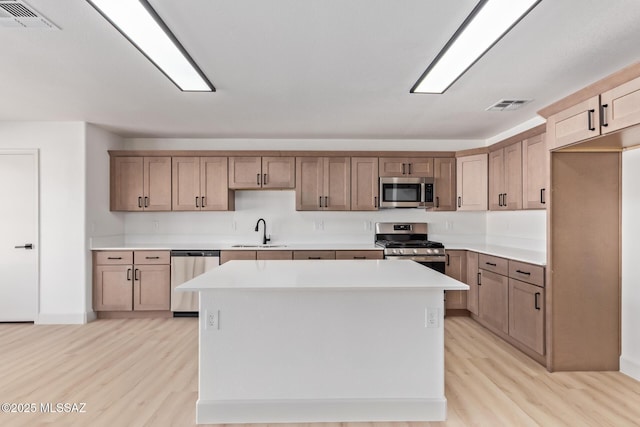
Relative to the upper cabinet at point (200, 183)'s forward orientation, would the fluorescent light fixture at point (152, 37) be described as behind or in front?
in front

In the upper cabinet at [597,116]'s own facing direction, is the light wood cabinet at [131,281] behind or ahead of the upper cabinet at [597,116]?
ahead

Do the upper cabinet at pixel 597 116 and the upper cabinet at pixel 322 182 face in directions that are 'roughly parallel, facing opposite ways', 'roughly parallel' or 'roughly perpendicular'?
roughly perpendicular

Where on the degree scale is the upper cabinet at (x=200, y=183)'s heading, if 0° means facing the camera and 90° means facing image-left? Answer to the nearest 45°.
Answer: approximately 0°

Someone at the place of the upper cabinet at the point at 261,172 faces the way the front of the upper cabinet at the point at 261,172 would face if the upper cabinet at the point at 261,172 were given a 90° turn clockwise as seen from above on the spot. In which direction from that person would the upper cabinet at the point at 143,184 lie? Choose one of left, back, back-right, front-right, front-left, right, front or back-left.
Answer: front

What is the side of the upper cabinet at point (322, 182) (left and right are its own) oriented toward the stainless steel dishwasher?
right

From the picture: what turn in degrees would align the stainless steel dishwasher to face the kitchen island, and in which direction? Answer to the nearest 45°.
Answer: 0° — it already faces it

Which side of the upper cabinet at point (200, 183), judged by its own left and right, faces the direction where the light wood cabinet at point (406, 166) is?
left

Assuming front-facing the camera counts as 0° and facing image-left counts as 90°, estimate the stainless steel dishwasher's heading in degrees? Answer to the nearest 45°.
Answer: approximately 0°

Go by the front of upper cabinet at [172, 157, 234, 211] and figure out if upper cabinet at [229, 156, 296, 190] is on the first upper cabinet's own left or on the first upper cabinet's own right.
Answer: on the first upper cabinet's own left
